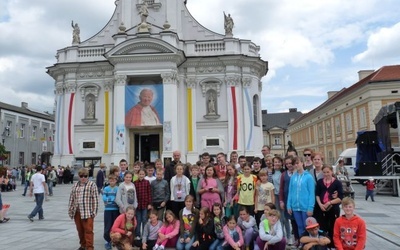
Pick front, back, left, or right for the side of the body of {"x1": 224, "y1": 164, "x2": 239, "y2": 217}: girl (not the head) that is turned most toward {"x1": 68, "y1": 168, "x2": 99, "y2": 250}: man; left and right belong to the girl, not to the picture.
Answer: right

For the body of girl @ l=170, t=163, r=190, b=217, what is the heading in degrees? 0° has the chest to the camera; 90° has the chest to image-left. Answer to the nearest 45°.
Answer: approximately 0°

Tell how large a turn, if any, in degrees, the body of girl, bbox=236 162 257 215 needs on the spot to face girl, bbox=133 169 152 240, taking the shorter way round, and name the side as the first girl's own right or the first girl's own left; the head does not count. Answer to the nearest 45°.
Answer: approximately 90° to the first girl's own right

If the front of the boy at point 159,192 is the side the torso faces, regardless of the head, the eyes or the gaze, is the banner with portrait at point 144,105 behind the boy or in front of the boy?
behind

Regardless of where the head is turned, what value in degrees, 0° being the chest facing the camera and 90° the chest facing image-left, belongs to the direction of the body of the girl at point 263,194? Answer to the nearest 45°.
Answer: approximately 0°

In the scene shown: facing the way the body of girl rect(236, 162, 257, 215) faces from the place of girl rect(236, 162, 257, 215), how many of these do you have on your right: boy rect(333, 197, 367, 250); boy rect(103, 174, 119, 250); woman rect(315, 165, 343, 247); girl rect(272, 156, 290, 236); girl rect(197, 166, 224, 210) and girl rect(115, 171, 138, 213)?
3

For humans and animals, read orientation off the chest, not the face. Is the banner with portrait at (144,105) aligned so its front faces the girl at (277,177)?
yes

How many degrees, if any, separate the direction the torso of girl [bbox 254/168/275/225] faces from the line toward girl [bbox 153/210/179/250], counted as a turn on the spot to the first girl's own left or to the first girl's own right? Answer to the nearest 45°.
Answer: approximately 45° to the first girl's own right

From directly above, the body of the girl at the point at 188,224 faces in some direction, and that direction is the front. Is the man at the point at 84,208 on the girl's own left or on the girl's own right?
on the girl's own right

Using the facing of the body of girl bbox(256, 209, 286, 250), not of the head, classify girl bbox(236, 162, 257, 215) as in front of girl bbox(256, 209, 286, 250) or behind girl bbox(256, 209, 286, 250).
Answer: behind

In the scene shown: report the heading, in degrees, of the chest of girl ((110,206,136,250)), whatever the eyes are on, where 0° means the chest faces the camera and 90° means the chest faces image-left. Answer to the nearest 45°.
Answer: approximately 315°

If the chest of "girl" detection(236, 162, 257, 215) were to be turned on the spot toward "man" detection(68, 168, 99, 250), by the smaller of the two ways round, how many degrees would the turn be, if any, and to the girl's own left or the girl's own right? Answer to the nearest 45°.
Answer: approximately 90° to the girl's own right

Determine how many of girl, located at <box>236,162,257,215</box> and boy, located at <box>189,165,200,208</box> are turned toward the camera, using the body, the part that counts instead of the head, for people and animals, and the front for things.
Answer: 2
